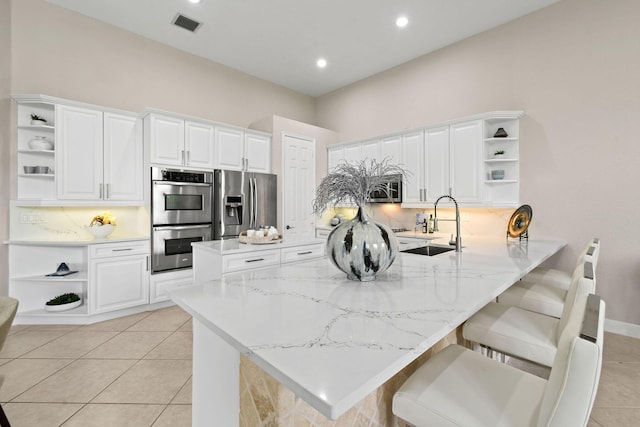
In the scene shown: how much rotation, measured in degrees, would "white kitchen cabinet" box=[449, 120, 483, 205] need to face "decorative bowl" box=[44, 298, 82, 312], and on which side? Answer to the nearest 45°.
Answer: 0° — it already faces it

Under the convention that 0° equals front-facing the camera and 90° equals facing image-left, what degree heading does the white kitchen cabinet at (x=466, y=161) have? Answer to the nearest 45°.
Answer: approximately 45°

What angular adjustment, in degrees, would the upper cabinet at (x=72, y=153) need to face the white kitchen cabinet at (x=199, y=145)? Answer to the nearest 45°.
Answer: approximately 45° to its left

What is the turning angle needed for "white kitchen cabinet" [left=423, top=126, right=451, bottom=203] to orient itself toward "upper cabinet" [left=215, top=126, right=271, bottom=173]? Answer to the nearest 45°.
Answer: approximately 45° to its right

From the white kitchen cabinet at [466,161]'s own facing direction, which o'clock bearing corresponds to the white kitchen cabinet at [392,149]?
the white kitchen cabinet at [392,149] is roughly at 2 o'clock from the white kitchen cabinet at [466,161].

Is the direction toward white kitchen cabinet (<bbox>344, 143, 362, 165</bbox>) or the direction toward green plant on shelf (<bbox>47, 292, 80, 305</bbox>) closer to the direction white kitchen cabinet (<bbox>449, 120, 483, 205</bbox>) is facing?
the green plant on shelf

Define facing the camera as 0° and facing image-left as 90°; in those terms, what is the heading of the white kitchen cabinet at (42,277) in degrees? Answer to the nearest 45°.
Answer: approximately 0°

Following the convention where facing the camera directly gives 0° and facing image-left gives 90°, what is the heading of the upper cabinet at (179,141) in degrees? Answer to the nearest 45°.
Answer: approximately 315°

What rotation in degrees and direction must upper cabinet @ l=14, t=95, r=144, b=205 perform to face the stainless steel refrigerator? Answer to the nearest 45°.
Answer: approximately 45° to its left

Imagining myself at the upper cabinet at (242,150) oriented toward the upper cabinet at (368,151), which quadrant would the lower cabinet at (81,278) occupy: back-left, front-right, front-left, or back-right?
back-right
